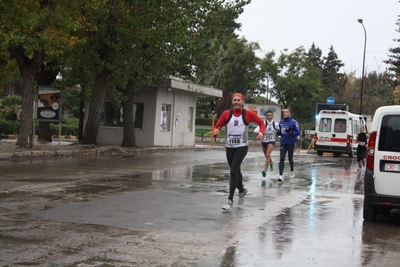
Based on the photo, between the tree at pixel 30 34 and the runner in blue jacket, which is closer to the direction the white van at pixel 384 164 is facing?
the runner in blue jacket

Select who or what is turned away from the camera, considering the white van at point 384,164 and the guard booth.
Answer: the white van

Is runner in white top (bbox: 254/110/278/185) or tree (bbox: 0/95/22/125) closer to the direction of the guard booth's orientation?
the runner in white top

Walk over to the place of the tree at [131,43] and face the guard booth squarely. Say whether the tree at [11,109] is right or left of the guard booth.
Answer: left

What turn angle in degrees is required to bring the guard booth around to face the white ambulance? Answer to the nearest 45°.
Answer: approximately 45° to its left

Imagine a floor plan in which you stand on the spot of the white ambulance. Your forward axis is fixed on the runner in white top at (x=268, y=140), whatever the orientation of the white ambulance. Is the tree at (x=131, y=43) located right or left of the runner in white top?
right

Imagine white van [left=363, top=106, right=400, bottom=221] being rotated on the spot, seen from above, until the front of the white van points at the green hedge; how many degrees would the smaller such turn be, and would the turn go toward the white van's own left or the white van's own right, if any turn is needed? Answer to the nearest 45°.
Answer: approximately 45° to the white van's own left

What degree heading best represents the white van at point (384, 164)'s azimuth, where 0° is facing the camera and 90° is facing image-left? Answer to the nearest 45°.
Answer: approximately 180°

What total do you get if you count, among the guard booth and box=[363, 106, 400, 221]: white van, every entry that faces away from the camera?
1

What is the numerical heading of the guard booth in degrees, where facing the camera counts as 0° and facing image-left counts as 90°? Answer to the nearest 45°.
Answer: approximately 315°

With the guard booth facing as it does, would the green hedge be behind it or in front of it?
behind

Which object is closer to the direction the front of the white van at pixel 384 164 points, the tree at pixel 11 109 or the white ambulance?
the white ambulance
